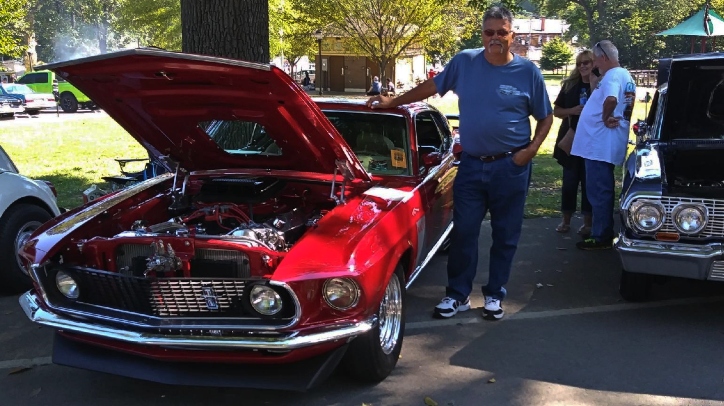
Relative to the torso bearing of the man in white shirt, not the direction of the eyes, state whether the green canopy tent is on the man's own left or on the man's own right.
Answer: on the man's own right

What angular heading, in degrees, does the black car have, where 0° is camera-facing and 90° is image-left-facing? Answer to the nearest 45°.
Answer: approximately 0°

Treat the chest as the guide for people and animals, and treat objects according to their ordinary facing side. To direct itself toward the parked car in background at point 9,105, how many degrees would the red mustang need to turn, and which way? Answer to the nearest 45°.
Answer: approximately 135° to its right

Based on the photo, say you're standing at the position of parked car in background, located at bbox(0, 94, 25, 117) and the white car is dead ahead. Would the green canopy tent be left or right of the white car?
left

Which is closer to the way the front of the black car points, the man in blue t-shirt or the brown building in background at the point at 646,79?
the man in blue t-shirt

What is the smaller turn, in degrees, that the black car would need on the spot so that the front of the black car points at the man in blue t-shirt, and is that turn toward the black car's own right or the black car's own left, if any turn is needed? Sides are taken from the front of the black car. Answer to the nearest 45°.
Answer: approximately 45° to the black car's own right
